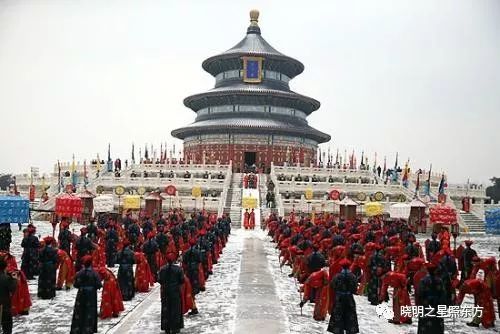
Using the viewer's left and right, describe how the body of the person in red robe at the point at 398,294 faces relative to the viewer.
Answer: facing to the left of the viewer

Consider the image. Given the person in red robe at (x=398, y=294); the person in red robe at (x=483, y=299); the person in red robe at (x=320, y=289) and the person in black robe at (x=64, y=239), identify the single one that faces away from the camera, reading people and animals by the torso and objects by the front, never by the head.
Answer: the person in black robe

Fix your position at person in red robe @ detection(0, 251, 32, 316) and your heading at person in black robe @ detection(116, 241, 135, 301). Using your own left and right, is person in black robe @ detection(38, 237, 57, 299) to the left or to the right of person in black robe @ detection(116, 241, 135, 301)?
left

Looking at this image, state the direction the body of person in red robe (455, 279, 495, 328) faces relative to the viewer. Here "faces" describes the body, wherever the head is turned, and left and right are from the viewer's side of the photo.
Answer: facing to the left of the viewer

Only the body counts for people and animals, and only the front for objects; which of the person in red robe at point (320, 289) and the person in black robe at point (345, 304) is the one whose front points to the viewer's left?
the person in red robe

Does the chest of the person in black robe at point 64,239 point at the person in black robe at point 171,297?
no

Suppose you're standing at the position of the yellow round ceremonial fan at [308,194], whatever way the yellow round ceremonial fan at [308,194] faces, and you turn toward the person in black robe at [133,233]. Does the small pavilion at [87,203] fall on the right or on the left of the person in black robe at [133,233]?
right

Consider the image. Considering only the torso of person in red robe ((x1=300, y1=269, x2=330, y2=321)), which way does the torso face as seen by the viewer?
to the viewer's left

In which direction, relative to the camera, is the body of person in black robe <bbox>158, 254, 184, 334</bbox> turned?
away from the camera

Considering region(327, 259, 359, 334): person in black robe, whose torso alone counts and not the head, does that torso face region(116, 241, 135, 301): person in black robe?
no
